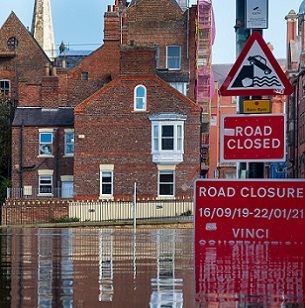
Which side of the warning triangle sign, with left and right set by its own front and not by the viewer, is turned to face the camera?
front

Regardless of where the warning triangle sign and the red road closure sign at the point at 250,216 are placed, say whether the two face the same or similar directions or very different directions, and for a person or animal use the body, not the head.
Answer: same or similar directions

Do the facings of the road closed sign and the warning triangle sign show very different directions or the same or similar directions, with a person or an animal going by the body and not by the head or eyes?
same or similar directions

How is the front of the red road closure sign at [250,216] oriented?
toward the camera

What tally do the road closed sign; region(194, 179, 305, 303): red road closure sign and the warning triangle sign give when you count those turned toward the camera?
3

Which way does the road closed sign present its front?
toward the camera

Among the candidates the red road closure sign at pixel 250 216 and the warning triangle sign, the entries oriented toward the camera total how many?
2
